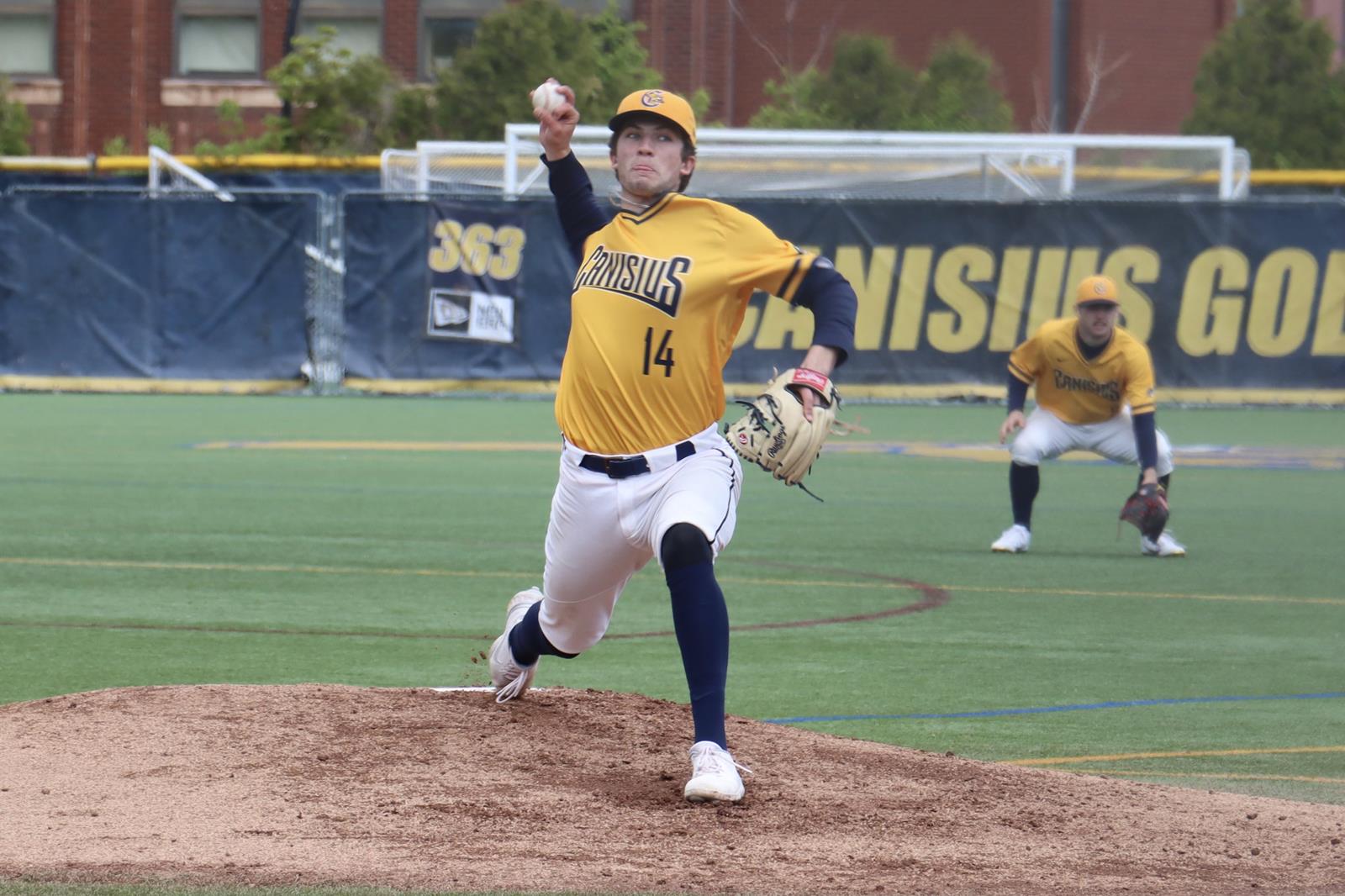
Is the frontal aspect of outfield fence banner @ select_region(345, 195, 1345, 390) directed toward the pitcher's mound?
yes

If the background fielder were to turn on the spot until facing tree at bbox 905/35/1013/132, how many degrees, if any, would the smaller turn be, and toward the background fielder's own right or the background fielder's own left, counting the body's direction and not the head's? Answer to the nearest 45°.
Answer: approximately 180°

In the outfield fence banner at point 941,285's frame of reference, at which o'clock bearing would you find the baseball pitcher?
The baseball pitcher is roughly at 12 o'clock from the outfield fence banner.

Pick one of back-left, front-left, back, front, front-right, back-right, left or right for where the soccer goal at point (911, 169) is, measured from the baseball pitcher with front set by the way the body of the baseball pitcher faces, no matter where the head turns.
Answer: back

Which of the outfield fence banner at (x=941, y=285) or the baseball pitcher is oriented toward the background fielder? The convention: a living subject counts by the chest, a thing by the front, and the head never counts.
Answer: the outfield fence banner

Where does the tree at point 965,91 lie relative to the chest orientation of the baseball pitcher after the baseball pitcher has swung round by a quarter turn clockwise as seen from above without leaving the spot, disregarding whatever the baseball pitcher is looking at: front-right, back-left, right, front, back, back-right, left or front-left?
right

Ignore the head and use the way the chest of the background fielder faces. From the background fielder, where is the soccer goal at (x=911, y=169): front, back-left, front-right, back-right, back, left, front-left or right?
back

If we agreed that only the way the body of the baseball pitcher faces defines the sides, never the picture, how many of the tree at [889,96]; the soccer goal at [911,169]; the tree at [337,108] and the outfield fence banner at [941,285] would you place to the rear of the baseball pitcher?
4

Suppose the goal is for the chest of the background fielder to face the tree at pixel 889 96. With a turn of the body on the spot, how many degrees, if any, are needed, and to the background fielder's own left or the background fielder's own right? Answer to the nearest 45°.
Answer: approximately 180°

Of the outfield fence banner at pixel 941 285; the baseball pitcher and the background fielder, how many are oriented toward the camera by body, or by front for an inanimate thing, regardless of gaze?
3

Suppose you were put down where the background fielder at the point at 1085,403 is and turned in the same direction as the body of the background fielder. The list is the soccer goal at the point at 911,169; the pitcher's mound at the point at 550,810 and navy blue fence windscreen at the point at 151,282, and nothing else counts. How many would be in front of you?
1

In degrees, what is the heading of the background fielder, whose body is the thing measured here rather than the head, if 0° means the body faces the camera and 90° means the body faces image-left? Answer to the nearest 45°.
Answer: approximately 0°

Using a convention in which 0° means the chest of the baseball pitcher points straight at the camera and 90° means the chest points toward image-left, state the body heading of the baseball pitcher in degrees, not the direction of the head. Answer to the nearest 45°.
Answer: approximately 0°
